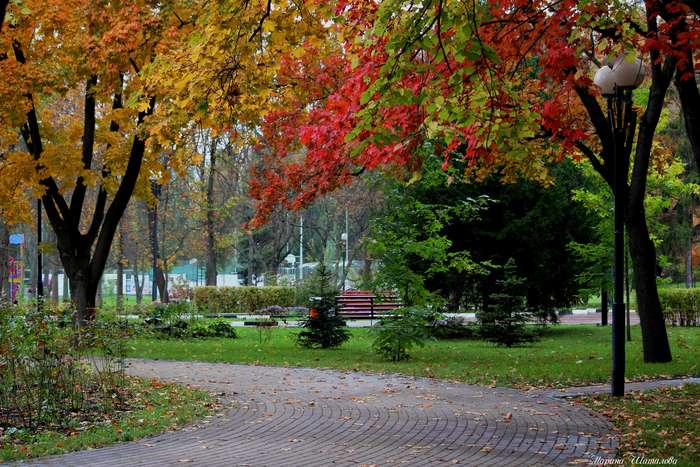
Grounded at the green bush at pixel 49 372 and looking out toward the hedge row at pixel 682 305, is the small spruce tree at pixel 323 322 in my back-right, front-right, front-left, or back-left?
front-left

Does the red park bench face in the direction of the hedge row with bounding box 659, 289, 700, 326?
no
